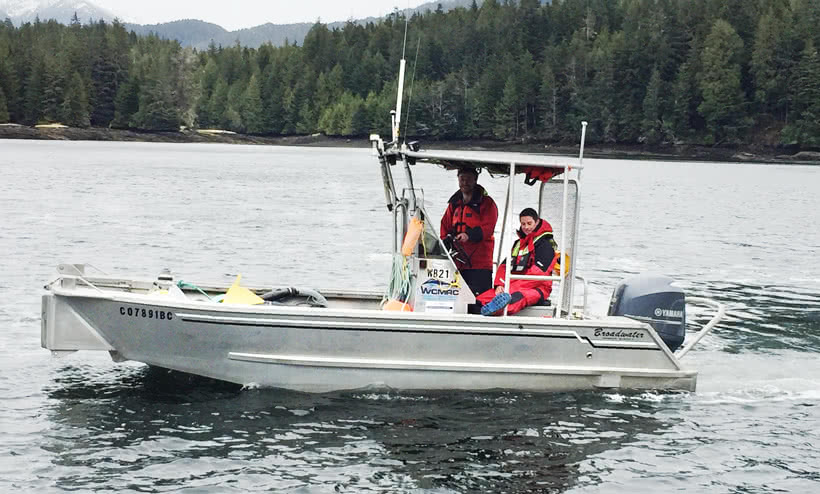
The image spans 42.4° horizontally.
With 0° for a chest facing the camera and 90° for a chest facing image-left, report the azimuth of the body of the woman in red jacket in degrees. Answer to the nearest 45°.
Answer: approximately 45°

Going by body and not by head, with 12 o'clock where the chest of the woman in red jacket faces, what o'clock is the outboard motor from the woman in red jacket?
The outboard motor is roughly at 7 o'clock from the woman in red jacket.

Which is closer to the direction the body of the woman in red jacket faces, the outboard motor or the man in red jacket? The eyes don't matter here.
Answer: the man in red jacket

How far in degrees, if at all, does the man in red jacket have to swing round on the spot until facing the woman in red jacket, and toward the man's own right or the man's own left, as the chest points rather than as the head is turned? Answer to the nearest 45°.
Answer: approximately 135° to the man's own left

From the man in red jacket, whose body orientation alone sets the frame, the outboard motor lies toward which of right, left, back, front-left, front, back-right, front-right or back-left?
back-left

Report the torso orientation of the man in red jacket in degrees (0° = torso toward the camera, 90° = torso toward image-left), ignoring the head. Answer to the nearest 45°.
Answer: approximately 45°
